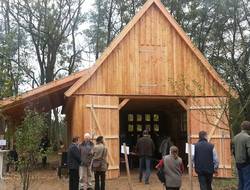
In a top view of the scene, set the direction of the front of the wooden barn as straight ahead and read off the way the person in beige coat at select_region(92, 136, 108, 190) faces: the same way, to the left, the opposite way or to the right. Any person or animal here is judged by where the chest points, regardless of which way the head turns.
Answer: the opposite way

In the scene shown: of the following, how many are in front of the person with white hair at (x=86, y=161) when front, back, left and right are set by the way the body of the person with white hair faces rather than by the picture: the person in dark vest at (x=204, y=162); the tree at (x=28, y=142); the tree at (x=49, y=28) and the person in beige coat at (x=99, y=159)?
1

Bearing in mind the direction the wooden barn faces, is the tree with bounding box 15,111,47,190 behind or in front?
in front

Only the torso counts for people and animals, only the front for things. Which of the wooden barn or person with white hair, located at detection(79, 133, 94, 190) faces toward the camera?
the wooden barn

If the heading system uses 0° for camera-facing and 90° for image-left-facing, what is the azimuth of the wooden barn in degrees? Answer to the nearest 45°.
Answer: approximately 0°

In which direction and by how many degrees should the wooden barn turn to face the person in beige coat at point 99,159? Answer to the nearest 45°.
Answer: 0° — it already faces them

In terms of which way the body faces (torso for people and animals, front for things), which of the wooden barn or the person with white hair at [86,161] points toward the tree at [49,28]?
the person with white hair

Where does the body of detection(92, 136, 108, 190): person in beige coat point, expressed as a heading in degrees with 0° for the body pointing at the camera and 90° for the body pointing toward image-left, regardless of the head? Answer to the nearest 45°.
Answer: approximately 180°

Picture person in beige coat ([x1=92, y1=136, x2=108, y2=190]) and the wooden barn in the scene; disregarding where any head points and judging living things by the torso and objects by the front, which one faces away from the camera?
the person in beige coat

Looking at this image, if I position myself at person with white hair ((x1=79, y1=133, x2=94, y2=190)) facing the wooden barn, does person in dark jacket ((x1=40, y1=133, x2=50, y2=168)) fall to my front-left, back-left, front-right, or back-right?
front-left
